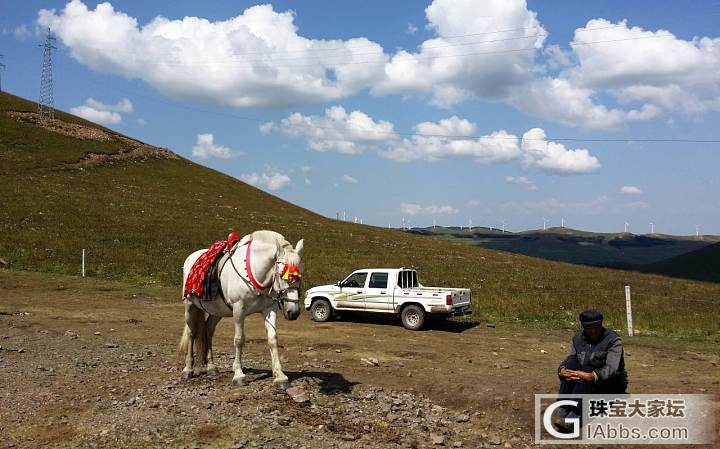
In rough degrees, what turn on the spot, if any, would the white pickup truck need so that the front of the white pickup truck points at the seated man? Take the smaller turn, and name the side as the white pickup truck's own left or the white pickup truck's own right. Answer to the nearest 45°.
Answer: approximately 135° to the white pickup truck's own left

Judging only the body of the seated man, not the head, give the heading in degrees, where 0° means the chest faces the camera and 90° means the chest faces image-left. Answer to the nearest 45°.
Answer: approximately 45°

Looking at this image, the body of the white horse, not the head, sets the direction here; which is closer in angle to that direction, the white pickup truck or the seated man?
the seated man

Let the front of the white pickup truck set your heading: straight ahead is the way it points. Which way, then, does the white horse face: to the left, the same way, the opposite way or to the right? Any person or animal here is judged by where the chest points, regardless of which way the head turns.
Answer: the opposite way

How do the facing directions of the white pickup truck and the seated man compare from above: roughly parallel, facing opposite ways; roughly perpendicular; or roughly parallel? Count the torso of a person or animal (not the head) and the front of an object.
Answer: roughly perpendicular

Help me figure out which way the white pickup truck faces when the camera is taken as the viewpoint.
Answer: facing away from the viewer and to the left of the viewer
